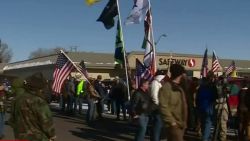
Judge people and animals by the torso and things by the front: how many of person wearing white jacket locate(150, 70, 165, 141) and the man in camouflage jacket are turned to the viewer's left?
0

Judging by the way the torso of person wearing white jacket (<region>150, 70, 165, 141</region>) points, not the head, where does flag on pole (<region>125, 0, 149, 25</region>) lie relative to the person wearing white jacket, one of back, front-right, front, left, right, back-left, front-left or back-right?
left

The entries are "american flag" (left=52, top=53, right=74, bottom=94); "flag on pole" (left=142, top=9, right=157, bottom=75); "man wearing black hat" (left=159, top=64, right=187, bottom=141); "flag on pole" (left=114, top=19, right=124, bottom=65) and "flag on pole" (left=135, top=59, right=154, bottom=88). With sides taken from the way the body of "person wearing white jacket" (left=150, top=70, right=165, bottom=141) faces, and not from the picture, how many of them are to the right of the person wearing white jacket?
1

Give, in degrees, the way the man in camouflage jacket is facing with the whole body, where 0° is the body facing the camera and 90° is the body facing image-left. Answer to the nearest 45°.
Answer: approximately 225°

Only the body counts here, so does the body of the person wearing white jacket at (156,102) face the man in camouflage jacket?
no

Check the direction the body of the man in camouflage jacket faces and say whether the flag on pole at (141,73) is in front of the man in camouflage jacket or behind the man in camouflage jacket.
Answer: in front

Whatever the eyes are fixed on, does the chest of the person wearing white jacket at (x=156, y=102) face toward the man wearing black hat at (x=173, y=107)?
no
